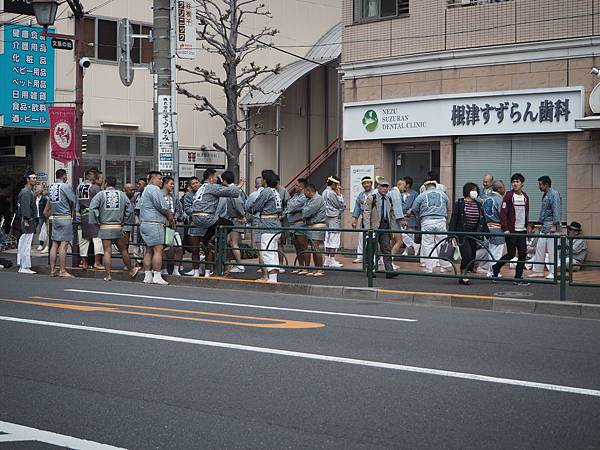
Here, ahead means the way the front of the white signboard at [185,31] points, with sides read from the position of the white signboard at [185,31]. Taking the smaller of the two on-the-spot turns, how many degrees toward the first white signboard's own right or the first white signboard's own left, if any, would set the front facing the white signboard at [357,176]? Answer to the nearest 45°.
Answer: approximately 135° to the first white signboard's own left

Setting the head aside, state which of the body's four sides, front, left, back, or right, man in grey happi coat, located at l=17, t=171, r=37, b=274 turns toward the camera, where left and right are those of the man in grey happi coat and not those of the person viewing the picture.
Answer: right

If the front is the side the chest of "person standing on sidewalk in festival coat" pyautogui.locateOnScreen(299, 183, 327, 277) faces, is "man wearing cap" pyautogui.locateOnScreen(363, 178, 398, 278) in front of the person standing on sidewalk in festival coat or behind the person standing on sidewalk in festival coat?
behind

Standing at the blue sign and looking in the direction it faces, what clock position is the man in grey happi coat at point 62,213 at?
The man in grey happi coat is roughly at 12 o'clock from the blue sign.

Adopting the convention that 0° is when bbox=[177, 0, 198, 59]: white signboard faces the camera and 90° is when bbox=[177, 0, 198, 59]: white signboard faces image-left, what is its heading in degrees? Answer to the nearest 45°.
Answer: approximately 0°

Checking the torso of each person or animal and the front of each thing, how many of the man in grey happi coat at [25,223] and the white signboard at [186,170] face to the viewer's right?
1
